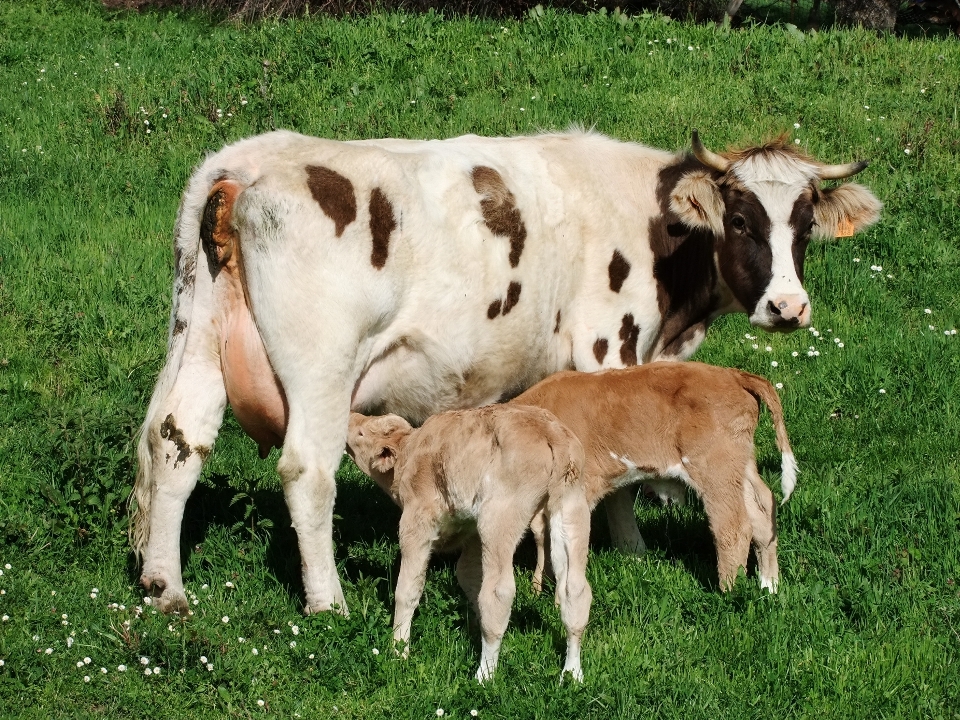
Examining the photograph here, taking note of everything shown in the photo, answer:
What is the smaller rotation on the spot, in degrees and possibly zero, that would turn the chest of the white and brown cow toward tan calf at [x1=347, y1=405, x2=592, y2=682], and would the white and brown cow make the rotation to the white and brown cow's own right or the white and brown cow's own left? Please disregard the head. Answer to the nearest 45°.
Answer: approximately 135° to the white and brown cow's own right

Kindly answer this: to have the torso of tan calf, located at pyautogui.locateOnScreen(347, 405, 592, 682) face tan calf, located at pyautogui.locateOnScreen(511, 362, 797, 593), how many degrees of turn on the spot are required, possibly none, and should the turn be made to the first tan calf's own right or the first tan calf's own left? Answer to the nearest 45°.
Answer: approximately 90° to the first tan calf's own right

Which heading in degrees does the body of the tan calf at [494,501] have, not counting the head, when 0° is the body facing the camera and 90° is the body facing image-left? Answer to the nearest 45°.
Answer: approximately 135°

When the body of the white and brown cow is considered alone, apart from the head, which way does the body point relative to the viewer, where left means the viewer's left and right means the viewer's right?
facing away from the viewer and to the right of the viewer

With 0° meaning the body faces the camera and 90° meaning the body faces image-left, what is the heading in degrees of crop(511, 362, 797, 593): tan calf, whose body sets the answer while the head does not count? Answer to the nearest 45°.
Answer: approximately 90°

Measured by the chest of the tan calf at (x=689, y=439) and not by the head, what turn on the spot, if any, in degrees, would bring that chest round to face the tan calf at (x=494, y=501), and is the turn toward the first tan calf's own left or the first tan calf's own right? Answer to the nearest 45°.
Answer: approximately 45° to the first tan calf's own left
